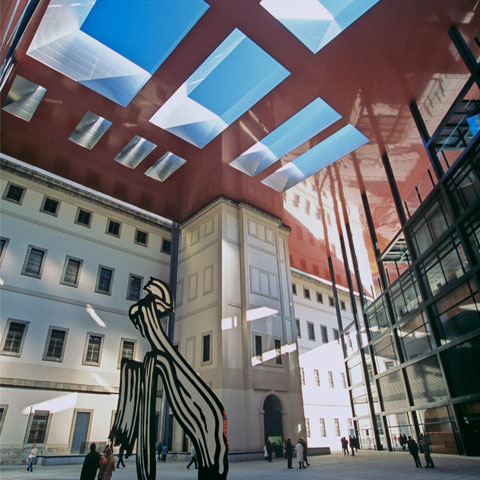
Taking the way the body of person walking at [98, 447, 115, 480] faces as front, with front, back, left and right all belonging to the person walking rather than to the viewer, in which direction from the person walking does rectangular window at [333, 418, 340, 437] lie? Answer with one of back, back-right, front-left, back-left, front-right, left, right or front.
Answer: front-right

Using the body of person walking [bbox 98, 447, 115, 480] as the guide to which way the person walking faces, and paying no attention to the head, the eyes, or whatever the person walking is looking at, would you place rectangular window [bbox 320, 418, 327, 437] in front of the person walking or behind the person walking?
in front

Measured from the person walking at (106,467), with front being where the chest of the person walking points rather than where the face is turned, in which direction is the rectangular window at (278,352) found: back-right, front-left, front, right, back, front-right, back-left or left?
front-right

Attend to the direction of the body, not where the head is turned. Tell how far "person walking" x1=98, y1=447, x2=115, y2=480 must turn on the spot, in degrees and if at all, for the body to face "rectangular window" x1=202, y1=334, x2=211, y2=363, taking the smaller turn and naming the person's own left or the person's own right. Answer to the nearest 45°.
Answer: approximately 45° to the person's own right

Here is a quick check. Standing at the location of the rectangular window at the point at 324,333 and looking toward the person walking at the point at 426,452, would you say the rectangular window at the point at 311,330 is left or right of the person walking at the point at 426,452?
right

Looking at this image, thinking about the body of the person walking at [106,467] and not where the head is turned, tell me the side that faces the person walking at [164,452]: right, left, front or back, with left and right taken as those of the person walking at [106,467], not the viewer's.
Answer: front

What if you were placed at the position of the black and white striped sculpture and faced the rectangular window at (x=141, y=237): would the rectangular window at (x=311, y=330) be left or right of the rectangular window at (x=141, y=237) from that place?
right

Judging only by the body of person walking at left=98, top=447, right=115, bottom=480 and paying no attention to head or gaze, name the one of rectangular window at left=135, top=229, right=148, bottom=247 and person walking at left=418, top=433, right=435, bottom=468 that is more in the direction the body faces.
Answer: the rectangular window

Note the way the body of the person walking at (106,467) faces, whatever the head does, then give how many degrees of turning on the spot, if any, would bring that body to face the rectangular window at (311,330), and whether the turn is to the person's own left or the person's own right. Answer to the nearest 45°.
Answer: approximately 45° to the person's own right

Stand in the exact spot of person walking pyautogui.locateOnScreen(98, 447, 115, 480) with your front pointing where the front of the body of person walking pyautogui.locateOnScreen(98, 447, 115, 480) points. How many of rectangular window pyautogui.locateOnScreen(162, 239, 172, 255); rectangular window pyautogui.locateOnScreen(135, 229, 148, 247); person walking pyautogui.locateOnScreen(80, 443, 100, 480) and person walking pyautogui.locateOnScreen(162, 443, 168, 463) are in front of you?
3

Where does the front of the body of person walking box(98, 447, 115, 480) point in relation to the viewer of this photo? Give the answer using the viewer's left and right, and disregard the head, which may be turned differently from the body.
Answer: facing away from the viewer

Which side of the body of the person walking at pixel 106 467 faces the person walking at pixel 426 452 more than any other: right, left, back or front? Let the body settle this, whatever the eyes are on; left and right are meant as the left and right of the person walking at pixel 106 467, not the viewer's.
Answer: right
